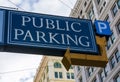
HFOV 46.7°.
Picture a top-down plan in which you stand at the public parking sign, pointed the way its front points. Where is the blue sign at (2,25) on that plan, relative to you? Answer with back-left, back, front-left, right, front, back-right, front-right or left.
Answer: right

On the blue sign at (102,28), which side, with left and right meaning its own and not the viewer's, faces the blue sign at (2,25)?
right

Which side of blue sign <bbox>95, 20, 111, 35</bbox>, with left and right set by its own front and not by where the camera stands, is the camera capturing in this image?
front

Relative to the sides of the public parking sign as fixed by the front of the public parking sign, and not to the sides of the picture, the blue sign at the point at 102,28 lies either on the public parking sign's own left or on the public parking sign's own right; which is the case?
on the public parking sign's own left

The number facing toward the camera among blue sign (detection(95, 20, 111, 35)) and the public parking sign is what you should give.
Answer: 2

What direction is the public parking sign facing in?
toward the camera
